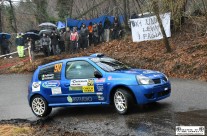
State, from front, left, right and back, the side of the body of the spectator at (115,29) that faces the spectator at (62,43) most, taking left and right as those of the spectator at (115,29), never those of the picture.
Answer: right

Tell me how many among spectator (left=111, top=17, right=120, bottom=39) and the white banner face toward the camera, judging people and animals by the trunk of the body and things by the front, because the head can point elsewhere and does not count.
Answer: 2

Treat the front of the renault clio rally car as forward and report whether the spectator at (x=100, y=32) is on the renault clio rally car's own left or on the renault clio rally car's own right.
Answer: on the renault clio rally car's own left

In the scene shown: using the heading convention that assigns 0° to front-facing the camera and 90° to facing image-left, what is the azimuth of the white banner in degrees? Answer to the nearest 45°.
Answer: approximately 0°

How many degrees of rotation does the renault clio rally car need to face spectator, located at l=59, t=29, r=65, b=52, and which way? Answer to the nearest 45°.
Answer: approximately 135° to its left

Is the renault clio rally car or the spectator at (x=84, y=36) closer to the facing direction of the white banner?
the renault clio rally car

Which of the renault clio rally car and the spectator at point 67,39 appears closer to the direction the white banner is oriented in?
the renault clio rally car

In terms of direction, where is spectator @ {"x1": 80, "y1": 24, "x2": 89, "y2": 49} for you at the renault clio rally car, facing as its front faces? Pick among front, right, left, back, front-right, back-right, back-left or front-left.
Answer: back-left
